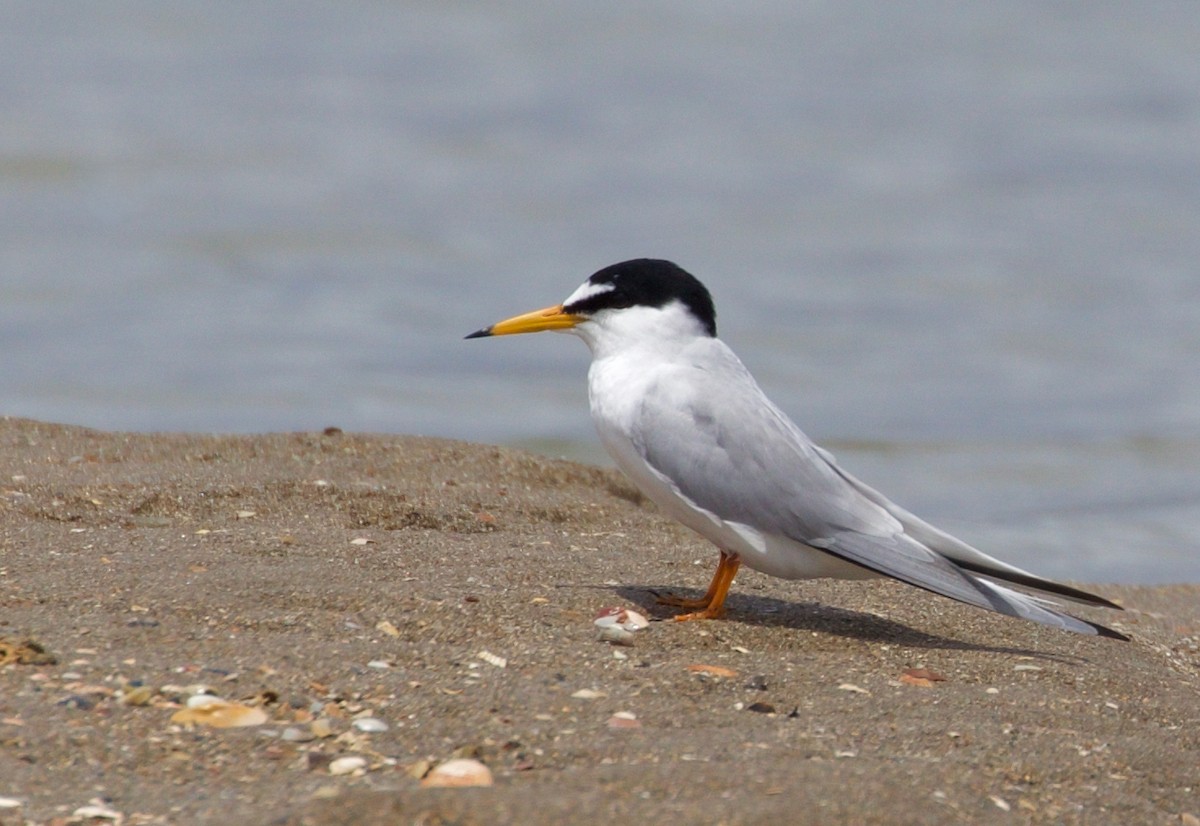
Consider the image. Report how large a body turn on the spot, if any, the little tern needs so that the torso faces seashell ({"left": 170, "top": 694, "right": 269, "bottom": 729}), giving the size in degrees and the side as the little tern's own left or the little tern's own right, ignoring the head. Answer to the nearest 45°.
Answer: approximately 45° to the little tern's own left

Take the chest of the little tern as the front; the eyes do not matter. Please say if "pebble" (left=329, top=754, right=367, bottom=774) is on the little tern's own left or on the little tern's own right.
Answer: on the little tern's own left

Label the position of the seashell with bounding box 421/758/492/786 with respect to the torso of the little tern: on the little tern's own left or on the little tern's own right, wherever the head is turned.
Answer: on the little tern's own left

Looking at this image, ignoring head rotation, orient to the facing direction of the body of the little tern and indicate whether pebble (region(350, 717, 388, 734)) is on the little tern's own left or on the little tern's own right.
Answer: on the little tern's own left

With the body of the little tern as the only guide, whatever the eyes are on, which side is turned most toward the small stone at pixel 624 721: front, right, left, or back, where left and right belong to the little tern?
left

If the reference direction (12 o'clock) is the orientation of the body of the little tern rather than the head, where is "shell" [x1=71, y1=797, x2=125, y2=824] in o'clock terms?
The shell is roughly at 10 o'clock from the little tern.

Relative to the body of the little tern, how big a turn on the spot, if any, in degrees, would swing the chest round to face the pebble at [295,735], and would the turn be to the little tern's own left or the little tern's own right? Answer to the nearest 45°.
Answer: approximately 45° to the little tern's own left

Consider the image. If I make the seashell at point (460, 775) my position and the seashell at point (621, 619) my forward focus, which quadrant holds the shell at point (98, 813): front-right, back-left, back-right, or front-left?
back-left

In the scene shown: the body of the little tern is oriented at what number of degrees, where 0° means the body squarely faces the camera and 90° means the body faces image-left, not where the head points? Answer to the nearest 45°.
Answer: approximately 90°

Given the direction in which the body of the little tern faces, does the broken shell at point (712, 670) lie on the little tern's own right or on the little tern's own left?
on the little tern's own left

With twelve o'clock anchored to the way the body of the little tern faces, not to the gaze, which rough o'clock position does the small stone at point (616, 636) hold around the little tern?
The small stone is roughly at 10 o'clock from the little tern.
